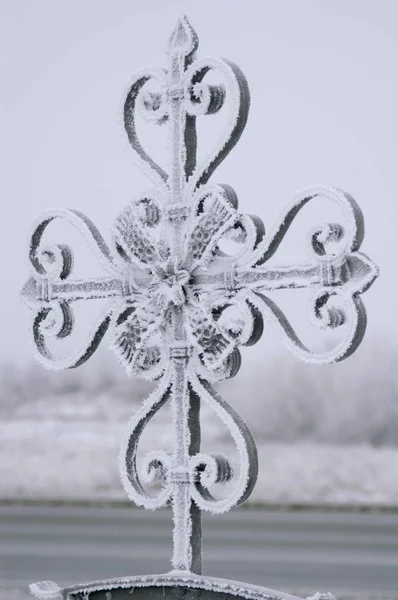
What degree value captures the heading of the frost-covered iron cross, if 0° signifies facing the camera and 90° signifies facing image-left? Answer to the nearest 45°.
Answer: approximately 45°
